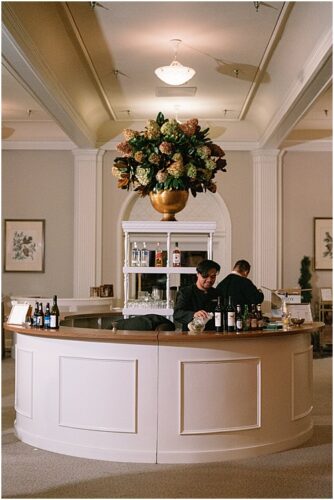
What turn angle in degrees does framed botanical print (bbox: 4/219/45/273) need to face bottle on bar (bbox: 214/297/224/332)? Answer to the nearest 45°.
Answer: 0° — it already faces it

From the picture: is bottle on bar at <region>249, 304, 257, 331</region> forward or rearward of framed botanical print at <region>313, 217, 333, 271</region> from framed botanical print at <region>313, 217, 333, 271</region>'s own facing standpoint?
forward

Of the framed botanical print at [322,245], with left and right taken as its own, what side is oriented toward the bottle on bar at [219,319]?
front

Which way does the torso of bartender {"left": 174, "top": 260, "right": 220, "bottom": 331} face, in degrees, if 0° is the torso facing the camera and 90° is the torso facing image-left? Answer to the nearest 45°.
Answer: approximately 315°

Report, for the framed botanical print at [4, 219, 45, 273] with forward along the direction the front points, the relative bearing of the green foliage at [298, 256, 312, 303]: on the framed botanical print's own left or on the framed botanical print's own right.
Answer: on the framed botanical print's own left

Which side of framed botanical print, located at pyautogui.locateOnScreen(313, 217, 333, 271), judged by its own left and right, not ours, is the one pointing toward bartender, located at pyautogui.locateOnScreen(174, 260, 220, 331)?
front

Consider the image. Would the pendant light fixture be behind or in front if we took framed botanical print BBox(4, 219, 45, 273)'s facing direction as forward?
in front

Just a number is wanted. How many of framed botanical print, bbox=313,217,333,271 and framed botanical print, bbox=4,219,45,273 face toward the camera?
2

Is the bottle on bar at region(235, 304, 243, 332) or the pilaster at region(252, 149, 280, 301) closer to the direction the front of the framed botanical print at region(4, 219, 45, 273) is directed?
the bottle on bar

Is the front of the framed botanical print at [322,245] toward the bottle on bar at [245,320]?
yes
